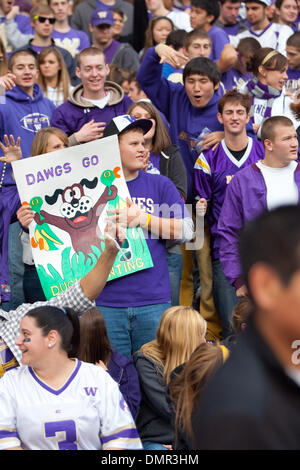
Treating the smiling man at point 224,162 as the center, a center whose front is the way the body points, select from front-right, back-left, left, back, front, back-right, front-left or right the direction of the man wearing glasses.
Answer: back-right

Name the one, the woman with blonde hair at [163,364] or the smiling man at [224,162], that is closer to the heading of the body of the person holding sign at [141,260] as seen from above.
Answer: the woman with blonde hair

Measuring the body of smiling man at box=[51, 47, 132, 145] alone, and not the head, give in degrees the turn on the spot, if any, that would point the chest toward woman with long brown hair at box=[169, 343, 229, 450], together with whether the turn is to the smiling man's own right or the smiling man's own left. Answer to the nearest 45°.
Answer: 0° — they already face them

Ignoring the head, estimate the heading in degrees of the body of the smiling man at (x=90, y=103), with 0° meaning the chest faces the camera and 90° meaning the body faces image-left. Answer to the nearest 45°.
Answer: approximately 0°

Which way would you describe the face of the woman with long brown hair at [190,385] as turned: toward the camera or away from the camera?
away from the camera

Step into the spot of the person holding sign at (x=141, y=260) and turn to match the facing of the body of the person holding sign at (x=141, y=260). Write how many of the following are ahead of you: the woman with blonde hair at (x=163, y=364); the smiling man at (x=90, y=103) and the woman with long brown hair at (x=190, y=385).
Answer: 2

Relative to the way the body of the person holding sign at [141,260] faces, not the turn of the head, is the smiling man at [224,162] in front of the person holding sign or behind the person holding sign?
behind

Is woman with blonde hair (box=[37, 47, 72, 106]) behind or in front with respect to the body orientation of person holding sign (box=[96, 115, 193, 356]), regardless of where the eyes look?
behind

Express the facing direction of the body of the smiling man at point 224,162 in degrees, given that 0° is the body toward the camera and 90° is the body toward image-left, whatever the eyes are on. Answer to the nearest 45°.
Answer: approximately 0°

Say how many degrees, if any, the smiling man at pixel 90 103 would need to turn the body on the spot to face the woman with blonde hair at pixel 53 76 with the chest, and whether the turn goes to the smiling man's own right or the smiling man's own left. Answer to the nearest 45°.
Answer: approximately 180°

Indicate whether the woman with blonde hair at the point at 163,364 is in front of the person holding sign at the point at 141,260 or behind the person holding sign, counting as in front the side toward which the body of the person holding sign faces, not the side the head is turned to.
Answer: in front
